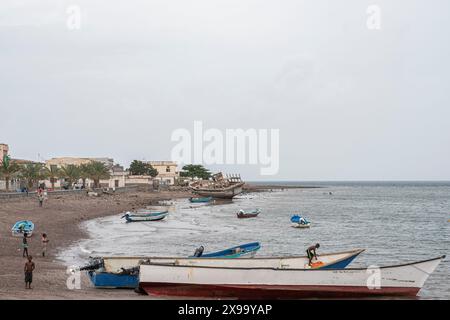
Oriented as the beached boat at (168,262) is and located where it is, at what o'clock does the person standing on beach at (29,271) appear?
The person standing on beach is roughly at 5 o'clock from the beached boat.

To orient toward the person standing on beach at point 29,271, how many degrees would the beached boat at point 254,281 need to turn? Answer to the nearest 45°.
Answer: approximately 180°

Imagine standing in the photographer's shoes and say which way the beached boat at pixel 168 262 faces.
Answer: facing to the right of the viewer

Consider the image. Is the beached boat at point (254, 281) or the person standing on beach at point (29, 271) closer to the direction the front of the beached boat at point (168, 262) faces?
the beached boat

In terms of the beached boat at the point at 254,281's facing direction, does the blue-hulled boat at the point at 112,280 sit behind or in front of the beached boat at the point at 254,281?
behind

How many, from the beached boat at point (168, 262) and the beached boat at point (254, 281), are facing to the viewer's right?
2

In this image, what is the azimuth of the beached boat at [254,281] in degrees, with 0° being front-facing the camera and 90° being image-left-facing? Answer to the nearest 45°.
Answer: approximately 270°
